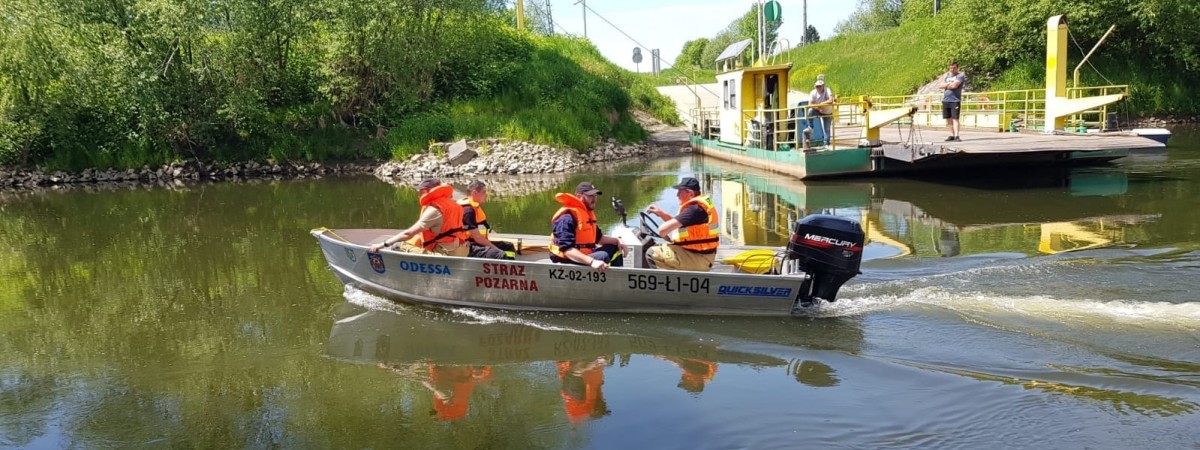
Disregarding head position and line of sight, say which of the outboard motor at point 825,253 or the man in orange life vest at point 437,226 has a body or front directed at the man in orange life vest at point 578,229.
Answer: the outboard motor

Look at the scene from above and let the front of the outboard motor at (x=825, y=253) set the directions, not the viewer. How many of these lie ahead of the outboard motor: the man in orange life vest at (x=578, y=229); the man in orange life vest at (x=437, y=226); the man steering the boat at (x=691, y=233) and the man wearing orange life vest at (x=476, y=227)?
4

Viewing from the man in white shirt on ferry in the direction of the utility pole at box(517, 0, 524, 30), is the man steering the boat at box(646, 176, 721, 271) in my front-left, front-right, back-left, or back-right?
back-left

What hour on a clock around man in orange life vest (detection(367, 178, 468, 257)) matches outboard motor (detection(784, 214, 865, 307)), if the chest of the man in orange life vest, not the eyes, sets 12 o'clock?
The outboard motor is roughly at 7 o'clock from the man in orange life vest.

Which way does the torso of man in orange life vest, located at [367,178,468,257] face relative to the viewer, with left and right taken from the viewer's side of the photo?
facing to the left of the viewer

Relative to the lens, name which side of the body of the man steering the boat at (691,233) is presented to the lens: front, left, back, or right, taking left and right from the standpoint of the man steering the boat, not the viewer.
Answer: left

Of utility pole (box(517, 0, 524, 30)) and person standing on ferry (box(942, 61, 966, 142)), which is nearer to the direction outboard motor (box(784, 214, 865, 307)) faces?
the utility pole

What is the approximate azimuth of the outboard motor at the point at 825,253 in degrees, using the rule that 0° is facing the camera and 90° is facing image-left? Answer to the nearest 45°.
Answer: approximately 90°

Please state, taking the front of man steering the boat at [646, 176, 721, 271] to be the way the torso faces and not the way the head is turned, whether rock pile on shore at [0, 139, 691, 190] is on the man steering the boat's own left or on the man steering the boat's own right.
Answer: on the man steering the boat's own right

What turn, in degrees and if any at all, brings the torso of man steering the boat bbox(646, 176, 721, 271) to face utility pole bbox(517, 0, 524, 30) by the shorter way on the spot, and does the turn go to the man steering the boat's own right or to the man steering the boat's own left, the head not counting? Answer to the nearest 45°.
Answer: approximately 90° to the man steering the boat's own right

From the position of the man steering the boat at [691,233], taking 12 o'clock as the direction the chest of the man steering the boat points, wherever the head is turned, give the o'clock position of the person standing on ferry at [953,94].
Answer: The person standing on ferry is roughly at 4 o'clock from the man steering the boat.

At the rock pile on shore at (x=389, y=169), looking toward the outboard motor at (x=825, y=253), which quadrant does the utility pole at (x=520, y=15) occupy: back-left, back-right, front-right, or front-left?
back-left
